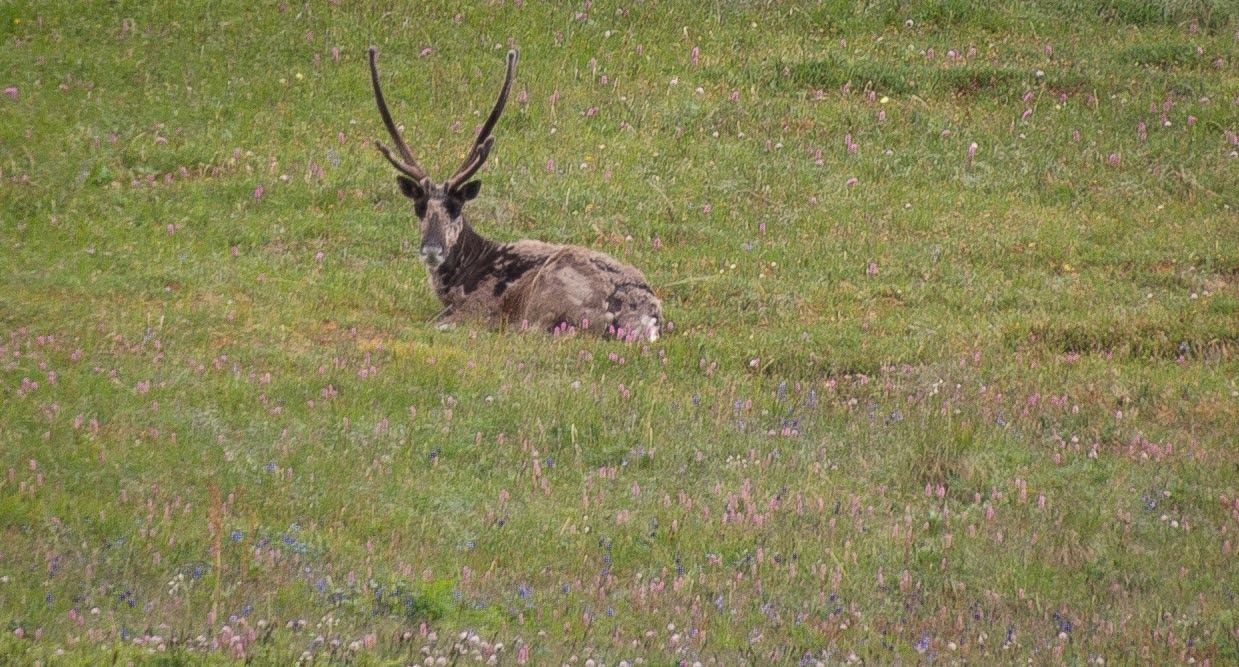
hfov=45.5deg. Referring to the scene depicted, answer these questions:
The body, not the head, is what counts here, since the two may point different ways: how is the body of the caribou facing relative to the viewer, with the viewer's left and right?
facing to the left of the viewer

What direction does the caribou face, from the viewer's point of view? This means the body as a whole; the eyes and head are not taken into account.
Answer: to the viewer's left
